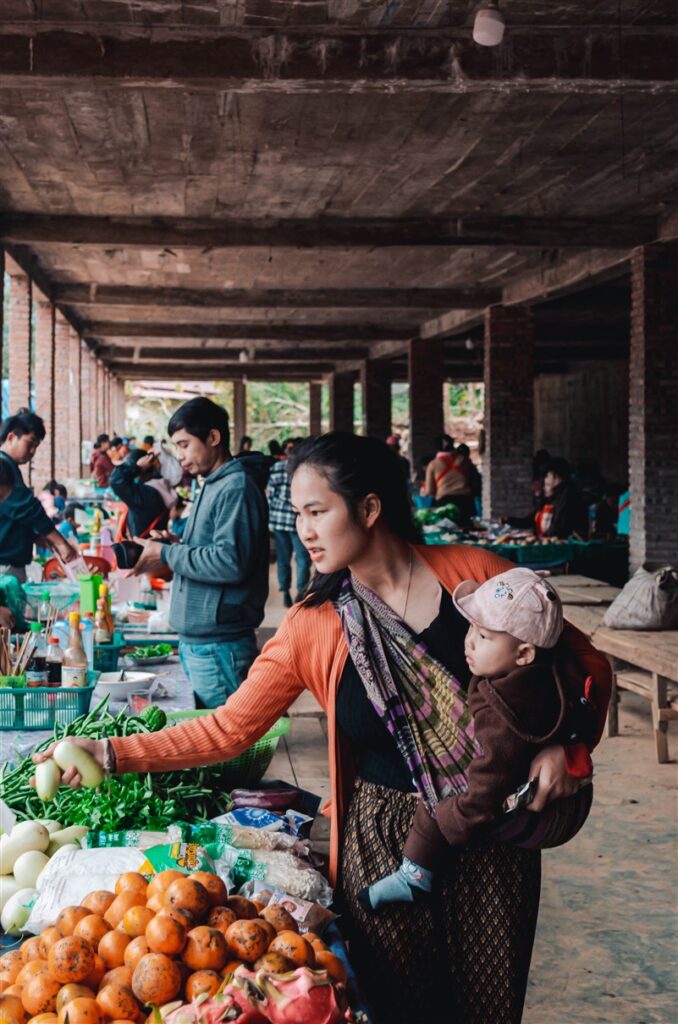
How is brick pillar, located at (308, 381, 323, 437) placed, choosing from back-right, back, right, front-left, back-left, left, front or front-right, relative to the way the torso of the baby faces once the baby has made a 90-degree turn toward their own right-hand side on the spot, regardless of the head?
front

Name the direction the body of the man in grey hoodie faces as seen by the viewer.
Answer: to the viewer's left

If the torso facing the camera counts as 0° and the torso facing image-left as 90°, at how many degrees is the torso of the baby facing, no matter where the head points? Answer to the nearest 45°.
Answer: approximately 90°

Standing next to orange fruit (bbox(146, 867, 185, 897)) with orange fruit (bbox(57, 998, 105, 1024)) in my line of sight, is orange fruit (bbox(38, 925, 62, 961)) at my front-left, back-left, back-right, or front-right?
front-right

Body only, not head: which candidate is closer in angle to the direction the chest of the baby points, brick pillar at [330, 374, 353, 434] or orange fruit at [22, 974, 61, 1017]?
the orange fruit

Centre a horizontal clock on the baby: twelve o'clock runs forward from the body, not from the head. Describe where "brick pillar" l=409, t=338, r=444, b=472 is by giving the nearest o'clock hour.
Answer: The brick pillar is roughly at 3 o'clock from the baby.

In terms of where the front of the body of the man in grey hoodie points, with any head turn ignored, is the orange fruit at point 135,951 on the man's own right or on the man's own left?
on the man's own left

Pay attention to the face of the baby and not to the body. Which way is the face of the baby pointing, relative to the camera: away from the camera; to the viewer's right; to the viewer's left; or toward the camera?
to the viewer's left

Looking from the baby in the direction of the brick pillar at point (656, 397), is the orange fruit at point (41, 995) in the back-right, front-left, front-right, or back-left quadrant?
back-left
